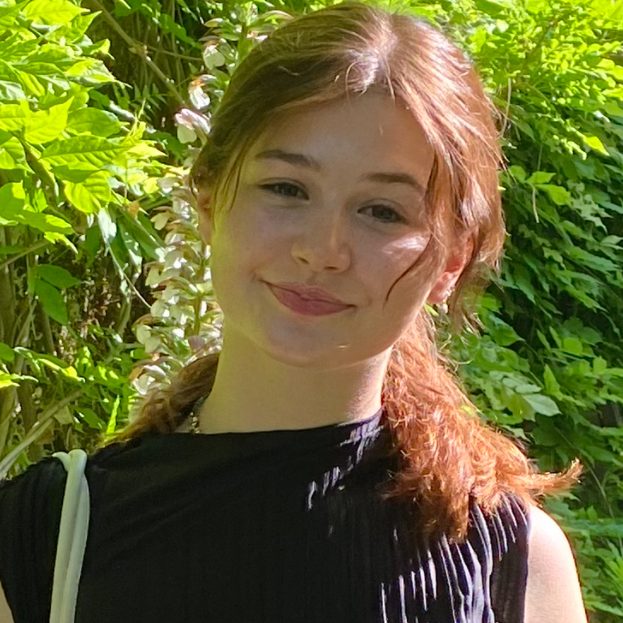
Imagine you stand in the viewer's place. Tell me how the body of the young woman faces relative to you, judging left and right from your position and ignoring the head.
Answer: facing the viewer

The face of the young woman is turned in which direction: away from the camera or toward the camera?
toward the camera
